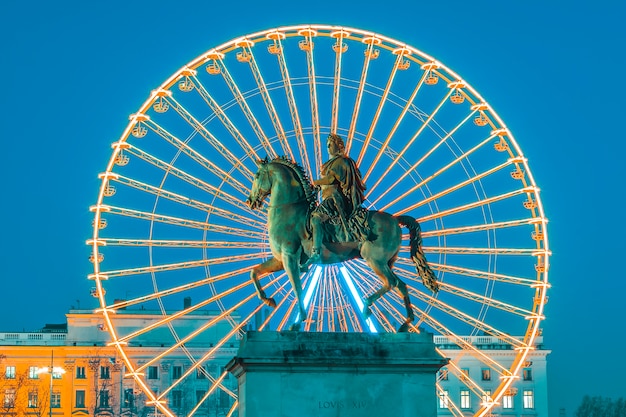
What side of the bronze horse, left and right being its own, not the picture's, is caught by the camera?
left
